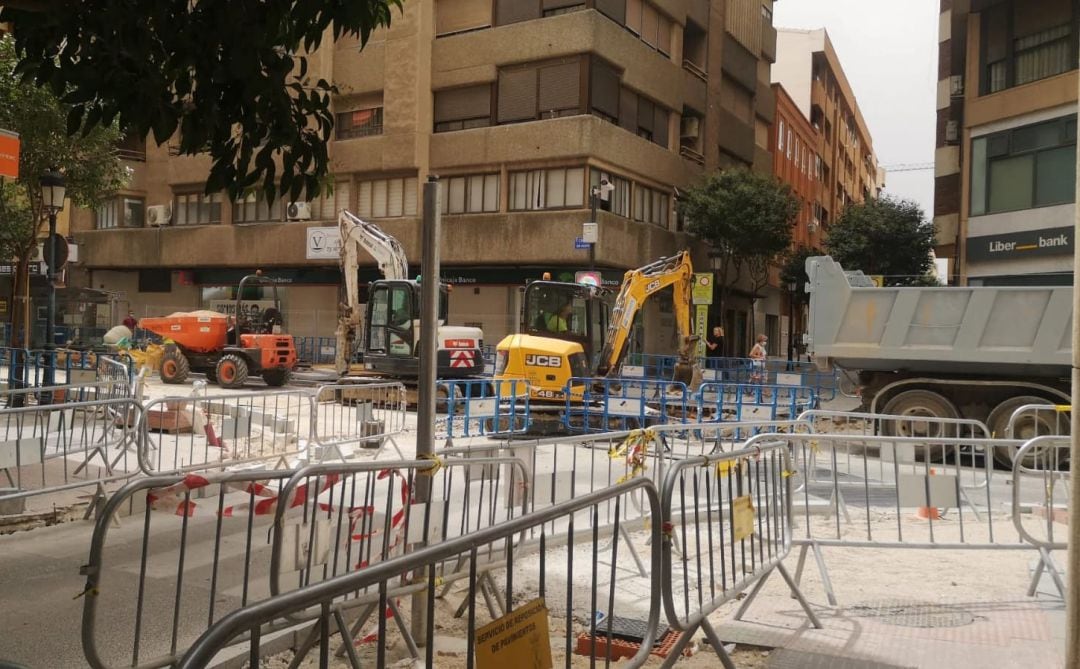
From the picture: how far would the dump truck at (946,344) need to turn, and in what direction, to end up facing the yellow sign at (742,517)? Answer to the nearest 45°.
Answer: approximately 90° to its right

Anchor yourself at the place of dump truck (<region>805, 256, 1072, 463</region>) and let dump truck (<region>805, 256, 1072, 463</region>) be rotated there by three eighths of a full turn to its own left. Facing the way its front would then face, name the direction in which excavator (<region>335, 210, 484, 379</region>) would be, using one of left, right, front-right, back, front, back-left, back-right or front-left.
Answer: front-left

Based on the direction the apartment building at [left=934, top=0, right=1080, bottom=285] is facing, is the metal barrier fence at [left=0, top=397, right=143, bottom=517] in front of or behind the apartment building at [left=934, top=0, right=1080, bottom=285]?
in front

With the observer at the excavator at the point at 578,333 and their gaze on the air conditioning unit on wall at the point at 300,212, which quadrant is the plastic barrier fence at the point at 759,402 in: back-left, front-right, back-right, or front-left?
back-right

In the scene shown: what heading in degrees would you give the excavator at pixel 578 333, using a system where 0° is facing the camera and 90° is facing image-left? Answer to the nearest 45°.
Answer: approximately 225°

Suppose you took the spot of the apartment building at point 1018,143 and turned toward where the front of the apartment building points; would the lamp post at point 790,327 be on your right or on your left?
on your right

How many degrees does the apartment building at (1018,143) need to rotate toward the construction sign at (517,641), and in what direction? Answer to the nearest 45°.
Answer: approximately 45° to its left

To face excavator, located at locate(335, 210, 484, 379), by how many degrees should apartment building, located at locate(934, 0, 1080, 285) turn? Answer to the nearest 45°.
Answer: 0° — it already faces it

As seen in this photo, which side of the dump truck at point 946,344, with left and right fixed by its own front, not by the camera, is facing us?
right

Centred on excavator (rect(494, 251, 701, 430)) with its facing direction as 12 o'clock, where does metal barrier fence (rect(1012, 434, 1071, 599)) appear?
The metal barrier fence is roughly at 4 o'clock from the excavator.

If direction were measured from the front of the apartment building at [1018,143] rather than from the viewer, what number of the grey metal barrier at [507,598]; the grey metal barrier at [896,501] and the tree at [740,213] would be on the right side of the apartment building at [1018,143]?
1

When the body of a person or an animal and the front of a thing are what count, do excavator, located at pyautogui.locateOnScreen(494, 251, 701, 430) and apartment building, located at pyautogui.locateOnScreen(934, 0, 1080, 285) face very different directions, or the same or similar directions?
very different directions

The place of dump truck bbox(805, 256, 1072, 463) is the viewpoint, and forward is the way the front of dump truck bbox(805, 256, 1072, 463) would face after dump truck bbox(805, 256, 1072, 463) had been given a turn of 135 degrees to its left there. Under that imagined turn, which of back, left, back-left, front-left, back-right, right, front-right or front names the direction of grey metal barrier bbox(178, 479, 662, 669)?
back-left

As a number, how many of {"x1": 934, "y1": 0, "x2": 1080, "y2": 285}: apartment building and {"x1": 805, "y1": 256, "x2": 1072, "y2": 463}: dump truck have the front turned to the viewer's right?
1

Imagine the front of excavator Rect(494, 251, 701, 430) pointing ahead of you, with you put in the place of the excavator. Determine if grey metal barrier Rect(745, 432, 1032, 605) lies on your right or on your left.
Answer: on your right

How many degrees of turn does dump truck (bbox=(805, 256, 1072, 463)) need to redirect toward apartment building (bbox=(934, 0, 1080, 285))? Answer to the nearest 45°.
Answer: approximately 90° to its left
